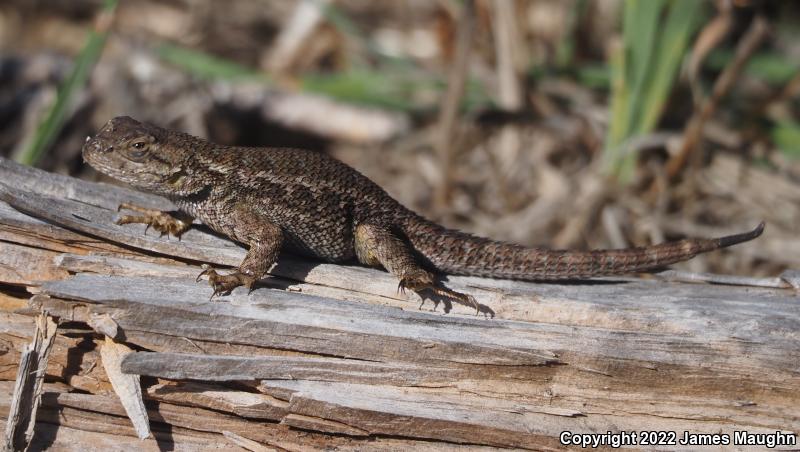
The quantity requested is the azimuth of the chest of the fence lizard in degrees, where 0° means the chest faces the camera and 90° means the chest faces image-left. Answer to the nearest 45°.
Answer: approximately 90°

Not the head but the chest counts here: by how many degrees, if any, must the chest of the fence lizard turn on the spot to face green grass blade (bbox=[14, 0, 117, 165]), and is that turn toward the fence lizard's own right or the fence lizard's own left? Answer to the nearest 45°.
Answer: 0° — it already faces it
